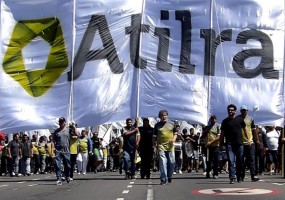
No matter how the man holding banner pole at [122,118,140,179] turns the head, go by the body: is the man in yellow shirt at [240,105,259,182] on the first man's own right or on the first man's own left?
on the first man's own left

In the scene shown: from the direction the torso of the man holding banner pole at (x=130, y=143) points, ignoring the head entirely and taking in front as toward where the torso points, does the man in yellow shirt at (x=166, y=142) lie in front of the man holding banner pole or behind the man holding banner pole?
in front

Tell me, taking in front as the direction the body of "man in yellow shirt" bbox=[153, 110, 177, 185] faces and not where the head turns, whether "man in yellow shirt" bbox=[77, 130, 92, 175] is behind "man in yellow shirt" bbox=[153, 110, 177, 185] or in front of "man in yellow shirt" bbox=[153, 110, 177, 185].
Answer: behind

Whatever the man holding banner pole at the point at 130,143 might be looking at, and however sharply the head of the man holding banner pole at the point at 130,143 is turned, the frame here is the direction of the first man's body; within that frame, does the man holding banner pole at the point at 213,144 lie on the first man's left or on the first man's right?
on the first man's left

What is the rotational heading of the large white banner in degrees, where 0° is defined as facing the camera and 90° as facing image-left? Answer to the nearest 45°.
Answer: approximately 0°

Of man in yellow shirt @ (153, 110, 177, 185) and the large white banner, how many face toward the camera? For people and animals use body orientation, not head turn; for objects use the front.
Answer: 2

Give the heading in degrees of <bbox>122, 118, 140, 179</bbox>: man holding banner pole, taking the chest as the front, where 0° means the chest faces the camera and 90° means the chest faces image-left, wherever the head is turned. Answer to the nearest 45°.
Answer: approximately 0°
